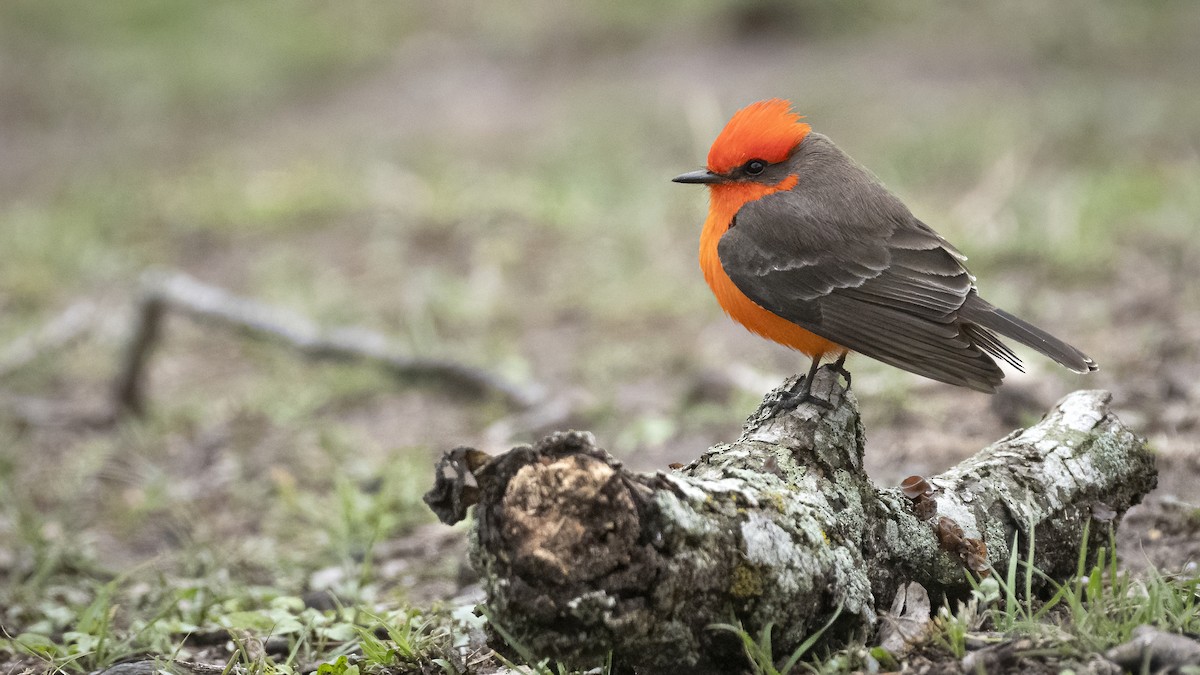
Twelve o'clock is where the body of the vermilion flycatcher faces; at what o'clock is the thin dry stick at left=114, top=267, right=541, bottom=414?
The thin dry stick is roughly at 1 o'clock from the vermilion flycatcher.

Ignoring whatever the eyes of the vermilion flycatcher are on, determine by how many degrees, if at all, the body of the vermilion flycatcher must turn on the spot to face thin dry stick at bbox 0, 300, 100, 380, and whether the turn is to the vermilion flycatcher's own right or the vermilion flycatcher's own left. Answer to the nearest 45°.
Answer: approximately 45° to the vermilion flycatcher's own right

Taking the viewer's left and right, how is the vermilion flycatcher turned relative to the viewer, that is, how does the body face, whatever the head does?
facing to the left of the viewer
